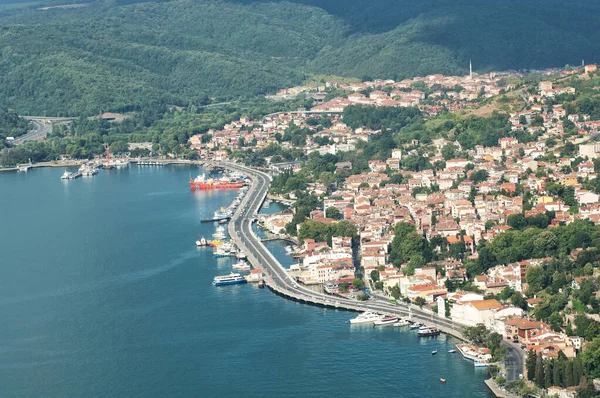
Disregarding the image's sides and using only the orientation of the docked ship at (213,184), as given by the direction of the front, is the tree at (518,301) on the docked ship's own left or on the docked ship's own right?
on the docked ship's own left

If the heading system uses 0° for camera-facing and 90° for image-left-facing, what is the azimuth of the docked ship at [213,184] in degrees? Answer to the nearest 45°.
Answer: approximately 90°
